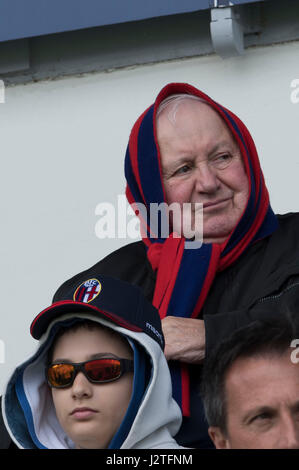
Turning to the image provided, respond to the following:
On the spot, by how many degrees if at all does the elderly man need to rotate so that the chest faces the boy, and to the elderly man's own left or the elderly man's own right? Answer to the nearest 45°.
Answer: approximately 45° to the elderly man's own right

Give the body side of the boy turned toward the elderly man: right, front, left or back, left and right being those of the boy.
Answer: back

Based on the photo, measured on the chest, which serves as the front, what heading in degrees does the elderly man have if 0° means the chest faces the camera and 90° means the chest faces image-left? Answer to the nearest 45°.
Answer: approximately 0°

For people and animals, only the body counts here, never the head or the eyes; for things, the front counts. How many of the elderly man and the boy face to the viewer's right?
0

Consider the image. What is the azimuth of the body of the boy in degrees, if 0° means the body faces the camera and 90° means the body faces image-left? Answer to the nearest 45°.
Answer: approximately 45°
